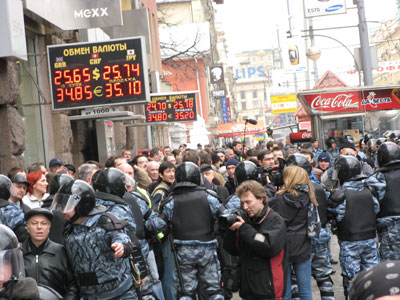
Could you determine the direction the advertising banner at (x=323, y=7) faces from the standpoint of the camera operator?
facing the viewer

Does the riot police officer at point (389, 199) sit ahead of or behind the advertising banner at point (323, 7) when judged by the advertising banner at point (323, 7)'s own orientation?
ahead

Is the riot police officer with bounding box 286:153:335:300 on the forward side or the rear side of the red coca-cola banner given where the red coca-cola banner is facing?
on the forward side

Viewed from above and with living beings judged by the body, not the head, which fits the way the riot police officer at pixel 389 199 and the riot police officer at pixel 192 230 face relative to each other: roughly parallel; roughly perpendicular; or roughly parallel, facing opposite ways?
roughly parallel

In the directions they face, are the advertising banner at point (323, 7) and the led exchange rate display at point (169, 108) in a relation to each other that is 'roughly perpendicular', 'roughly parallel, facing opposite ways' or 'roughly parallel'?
roughly parallel

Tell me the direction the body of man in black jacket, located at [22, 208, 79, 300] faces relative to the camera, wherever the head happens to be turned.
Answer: toward the camera

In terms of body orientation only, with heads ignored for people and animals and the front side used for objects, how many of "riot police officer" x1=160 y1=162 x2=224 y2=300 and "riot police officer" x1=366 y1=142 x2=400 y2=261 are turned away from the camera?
2

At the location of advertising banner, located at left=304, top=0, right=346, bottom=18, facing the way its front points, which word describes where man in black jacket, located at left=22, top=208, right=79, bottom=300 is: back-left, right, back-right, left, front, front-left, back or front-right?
front

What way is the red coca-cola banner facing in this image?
toward the camera

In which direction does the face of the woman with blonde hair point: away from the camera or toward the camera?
away from the camera

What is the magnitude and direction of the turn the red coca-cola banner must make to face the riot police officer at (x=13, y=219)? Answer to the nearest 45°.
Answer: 0° — it already faces them

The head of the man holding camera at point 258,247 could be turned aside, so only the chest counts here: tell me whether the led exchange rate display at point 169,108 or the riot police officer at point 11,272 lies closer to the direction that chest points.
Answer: the riot police officer

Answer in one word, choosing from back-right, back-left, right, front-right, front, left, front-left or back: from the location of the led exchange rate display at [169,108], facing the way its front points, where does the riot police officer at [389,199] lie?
front

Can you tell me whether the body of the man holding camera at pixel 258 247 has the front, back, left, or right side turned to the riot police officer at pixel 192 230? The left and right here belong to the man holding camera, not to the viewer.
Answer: right

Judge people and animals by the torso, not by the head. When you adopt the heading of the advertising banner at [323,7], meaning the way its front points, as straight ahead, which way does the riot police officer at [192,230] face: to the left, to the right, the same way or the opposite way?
the opposite way

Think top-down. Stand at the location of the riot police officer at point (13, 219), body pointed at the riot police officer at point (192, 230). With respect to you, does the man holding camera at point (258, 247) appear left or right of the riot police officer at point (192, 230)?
right

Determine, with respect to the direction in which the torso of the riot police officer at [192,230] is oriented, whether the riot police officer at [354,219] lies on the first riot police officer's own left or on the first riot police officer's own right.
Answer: on the first riot police officer's own right
